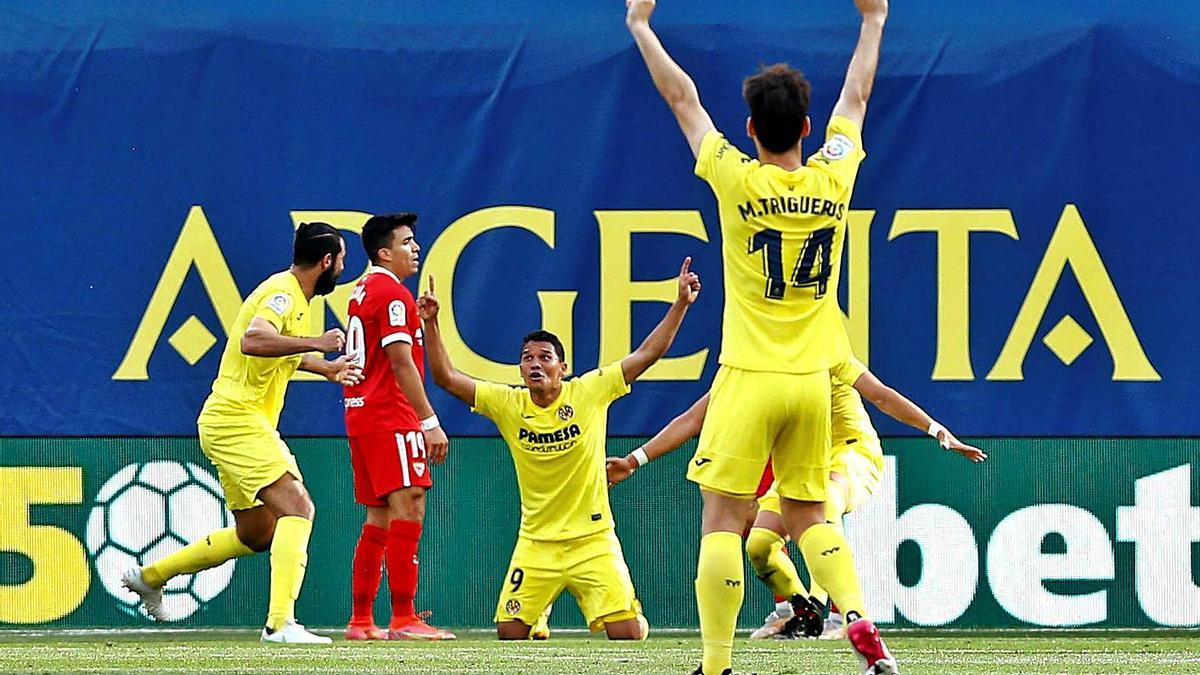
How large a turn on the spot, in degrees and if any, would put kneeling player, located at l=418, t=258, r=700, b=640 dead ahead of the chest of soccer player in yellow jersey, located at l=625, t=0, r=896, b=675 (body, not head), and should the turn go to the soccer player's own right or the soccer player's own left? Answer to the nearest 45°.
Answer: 0° — they already face them

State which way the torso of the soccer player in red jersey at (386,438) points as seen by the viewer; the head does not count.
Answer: to the viewer's right

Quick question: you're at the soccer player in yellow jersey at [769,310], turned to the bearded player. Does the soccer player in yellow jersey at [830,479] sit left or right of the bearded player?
right

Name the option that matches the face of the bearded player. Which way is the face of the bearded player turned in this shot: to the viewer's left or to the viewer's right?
to the viewer's right

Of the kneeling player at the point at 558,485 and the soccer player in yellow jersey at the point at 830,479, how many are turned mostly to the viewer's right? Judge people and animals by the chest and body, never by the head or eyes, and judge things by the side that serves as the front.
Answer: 0

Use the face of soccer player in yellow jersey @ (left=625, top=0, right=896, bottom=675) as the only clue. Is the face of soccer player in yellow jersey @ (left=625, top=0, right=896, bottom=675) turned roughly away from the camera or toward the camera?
away from the camera

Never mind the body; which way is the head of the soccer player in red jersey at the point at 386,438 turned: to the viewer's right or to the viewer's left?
to the viewer's right

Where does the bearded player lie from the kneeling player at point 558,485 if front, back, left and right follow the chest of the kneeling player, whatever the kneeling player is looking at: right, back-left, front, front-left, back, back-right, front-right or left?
right

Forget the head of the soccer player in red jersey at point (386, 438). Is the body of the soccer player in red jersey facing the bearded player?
no

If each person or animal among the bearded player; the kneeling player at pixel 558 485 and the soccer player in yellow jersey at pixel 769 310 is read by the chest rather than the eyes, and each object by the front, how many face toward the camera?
1

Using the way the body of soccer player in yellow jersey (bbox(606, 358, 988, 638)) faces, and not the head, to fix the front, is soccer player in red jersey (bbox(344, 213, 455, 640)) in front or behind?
in front

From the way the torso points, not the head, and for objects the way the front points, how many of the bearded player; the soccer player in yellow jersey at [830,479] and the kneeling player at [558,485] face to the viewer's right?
1

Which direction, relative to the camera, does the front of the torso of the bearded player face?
to the viewer's right

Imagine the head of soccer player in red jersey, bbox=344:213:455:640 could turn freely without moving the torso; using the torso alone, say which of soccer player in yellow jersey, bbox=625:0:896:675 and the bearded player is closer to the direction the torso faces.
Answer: the soccer player in yellow jersey

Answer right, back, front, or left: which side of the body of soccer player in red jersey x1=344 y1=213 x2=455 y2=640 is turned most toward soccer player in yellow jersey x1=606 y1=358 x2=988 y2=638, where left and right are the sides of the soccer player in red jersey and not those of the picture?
front

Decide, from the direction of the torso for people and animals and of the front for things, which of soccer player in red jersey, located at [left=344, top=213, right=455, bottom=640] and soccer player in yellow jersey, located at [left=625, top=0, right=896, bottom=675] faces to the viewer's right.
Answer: the soccer player in red jersey

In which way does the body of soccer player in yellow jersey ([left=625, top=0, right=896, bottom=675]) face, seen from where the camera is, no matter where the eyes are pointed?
away from the camera

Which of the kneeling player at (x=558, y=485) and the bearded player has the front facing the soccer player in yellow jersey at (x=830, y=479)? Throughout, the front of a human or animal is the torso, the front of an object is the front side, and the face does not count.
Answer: the bearded player

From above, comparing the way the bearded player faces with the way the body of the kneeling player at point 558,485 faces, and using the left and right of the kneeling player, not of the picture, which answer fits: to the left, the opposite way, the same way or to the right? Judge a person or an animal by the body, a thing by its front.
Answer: to the left

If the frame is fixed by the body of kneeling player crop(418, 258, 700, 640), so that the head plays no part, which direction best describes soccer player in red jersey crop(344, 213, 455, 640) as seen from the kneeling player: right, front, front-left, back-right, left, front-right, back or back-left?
right

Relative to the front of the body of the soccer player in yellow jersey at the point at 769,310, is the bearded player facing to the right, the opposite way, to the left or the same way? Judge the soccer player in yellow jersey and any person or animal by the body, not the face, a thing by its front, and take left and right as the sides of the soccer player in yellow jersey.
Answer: to the right

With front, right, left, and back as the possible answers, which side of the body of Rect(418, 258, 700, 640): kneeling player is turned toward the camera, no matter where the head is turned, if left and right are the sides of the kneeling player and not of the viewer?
front
